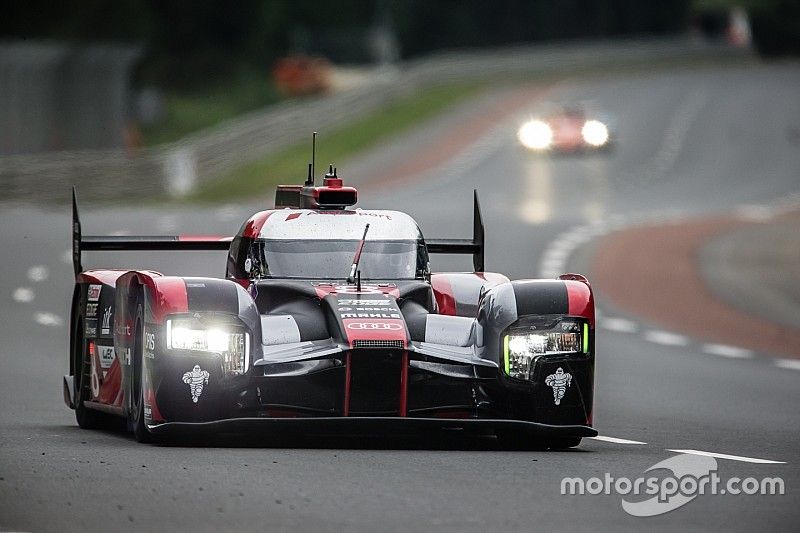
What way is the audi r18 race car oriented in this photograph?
toward the camera
